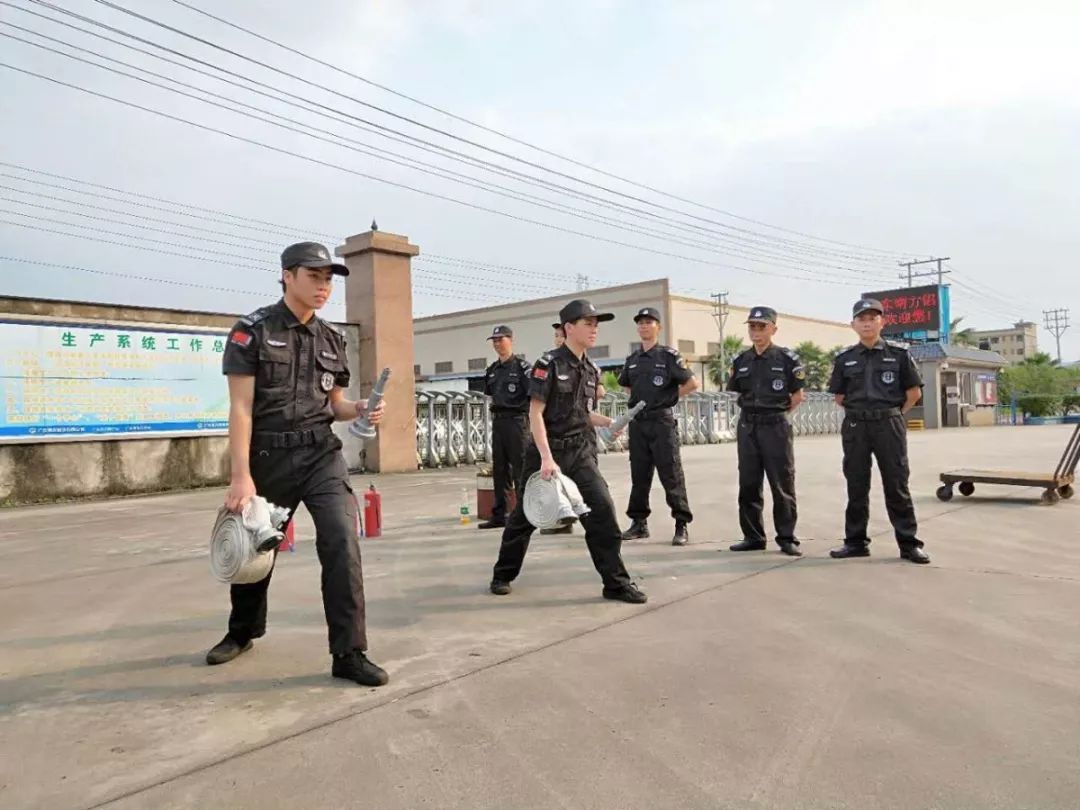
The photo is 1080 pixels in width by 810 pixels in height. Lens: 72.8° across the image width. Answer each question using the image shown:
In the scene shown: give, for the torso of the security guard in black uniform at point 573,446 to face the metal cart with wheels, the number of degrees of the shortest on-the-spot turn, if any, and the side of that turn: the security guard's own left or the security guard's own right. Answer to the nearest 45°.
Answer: approximately 90° to the security guard's own left

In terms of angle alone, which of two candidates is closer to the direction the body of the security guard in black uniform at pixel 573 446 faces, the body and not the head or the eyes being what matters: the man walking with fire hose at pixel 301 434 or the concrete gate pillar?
the man walking with fire hose

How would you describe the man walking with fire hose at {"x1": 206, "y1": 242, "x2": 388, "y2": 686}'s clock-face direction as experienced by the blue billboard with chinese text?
The man walking with fire hose is roughly at 12 o'clock from the blue billboard with chinese text.

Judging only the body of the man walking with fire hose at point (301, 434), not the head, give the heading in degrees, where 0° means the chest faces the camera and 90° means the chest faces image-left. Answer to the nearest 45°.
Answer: approximately 315°

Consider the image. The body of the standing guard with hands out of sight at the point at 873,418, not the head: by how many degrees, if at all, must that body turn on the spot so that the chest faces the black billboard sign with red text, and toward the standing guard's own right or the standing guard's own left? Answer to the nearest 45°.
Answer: approximately 180°

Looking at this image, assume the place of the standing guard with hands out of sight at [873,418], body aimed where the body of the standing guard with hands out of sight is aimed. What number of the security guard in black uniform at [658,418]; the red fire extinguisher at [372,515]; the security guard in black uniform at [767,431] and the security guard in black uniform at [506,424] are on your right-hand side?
4

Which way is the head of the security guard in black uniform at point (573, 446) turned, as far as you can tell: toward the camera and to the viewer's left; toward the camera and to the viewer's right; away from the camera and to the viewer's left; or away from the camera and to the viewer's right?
toward the camera and to the viewer's right

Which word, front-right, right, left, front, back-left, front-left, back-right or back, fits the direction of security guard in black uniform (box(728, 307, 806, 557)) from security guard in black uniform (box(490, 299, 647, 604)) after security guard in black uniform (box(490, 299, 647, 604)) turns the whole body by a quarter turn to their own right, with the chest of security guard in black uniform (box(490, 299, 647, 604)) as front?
back

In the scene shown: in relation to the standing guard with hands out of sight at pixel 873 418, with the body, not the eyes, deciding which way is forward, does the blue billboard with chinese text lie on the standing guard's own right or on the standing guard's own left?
on the standing guard's own right

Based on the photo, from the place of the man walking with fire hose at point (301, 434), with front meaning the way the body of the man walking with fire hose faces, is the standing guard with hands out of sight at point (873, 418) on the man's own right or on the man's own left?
on the man's own left
